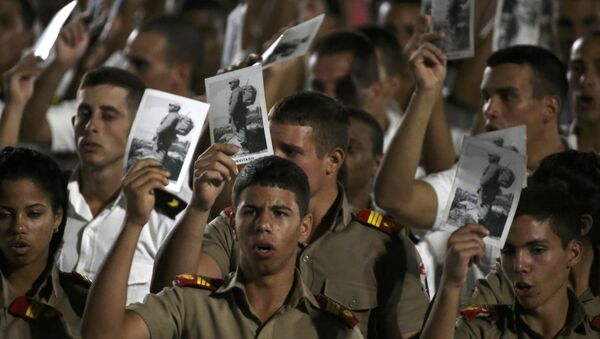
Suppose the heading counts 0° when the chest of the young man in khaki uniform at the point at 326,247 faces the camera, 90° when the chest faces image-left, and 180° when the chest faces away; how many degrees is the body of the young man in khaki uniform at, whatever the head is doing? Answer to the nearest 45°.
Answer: approximately 45°

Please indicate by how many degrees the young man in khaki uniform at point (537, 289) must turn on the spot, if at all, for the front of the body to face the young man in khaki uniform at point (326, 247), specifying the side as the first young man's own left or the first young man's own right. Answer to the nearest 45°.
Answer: approximately 45° to the first young man's own right

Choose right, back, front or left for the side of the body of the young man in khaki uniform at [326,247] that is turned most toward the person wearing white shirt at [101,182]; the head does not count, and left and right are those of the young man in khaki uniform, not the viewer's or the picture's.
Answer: right

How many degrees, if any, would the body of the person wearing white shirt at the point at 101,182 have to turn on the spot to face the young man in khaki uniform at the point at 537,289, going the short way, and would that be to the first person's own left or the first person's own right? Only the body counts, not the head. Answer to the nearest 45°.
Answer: approximately 90° to the first person's own left

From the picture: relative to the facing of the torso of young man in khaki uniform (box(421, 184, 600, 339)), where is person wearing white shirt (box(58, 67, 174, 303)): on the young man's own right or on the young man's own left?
on the young man's own right
